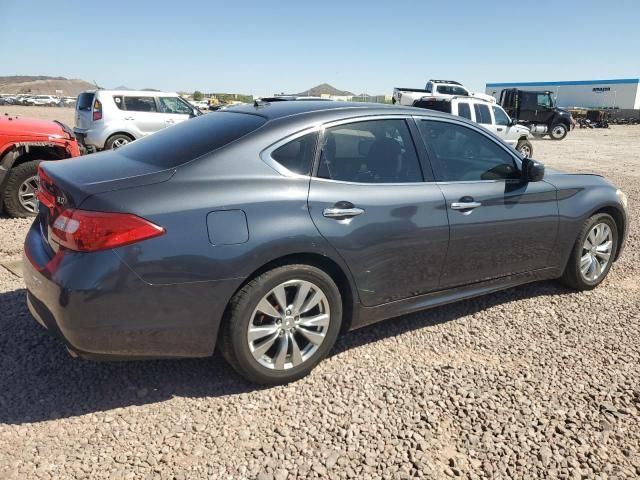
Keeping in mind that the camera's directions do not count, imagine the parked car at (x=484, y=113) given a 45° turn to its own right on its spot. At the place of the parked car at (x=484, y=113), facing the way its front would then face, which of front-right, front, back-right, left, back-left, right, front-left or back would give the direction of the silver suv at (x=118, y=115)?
back-right

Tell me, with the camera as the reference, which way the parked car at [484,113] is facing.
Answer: facing away from the viewer and to the right of the viewer

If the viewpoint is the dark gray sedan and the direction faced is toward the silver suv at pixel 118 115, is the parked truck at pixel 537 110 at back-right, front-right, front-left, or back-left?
front-right

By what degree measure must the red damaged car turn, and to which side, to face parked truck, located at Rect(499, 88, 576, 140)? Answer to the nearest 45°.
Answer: approximately 45° to its left

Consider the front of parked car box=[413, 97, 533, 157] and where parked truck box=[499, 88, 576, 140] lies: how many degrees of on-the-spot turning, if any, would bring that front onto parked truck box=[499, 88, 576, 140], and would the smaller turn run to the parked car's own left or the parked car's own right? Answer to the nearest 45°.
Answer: approximately 45° to the parked car's own left

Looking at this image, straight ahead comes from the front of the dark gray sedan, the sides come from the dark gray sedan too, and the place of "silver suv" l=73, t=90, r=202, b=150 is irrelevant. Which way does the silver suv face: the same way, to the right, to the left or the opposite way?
the same way

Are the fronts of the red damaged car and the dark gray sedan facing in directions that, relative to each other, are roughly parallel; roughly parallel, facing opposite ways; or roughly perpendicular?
roughly parallel

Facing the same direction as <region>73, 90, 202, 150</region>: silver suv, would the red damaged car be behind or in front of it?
behind

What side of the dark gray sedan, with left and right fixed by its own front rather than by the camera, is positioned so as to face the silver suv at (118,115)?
left

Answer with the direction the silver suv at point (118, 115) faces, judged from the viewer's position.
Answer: facing away from the viewer and to the right of the viewer

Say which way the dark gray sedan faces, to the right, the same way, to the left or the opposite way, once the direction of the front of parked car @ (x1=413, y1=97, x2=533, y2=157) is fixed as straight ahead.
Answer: the same way

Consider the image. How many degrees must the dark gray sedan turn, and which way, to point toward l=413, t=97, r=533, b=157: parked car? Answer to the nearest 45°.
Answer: approximately 45° to its left

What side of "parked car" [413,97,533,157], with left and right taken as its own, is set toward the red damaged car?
back

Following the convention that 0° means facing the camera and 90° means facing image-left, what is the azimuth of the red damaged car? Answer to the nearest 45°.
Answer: approximately 270°

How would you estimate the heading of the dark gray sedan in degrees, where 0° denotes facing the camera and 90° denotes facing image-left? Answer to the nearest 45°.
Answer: approximately 225°
